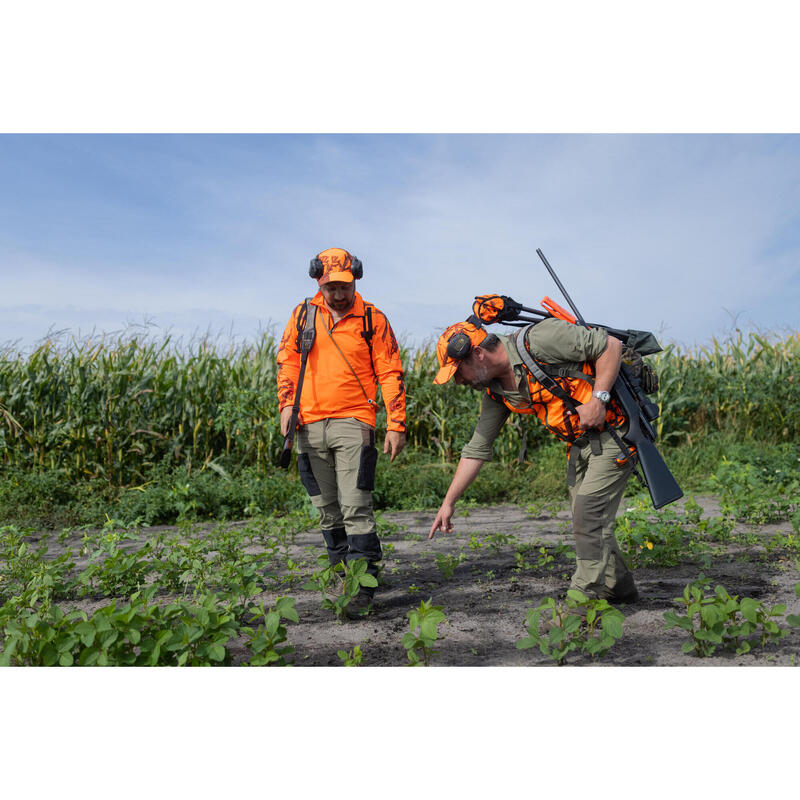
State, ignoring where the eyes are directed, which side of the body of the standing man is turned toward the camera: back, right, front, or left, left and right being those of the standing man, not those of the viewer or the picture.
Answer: front

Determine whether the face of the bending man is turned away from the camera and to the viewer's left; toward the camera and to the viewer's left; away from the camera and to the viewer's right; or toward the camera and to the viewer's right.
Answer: toward the camera and to the viewer's left

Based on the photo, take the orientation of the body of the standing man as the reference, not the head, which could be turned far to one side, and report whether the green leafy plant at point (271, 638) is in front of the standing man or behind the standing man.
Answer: in front

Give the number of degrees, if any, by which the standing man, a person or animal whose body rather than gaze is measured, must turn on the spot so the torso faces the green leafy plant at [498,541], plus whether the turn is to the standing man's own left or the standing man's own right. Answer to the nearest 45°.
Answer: approximately 135° to the standing man's own left

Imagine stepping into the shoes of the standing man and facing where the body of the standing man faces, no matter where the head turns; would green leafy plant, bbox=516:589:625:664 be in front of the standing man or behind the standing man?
in front
